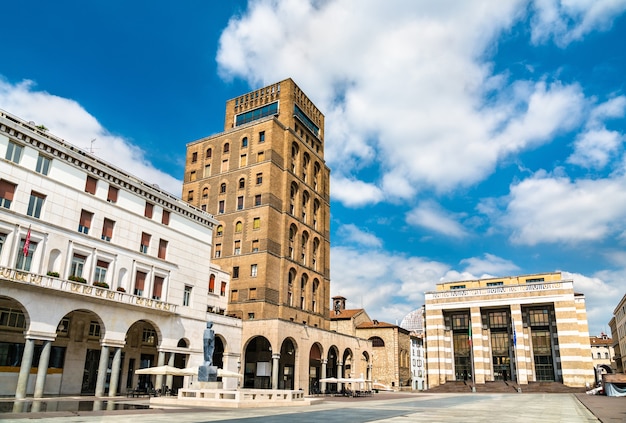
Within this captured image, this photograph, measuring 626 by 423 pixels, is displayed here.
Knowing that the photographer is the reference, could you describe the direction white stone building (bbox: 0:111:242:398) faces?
facing the viewer and to the right of the viewer
